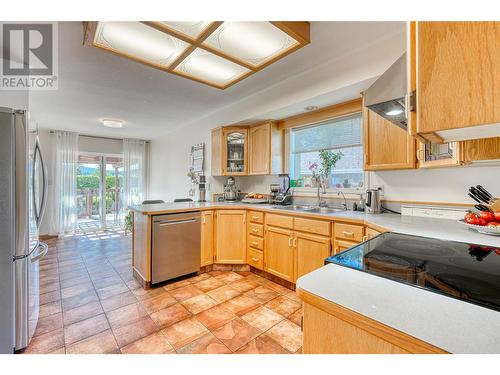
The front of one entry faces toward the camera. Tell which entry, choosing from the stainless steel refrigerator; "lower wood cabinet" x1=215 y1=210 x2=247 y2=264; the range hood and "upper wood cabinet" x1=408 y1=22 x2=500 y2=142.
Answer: the lower wood cabinet

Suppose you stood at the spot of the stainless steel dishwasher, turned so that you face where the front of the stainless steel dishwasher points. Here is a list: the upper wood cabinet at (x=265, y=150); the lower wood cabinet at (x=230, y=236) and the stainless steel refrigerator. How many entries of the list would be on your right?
1

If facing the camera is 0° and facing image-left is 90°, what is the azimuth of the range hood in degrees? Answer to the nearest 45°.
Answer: approximately 90°

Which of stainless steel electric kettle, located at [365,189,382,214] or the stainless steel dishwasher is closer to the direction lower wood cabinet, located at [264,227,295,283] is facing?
the stainless steel dishwasher

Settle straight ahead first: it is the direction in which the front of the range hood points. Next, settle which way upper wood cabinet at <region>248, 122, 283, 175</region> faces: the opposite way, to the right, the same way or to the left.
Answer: to the left

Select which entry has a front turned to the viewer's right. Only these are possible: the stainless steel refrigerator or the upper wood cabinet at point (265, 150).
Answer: the stainless steel refrigerator

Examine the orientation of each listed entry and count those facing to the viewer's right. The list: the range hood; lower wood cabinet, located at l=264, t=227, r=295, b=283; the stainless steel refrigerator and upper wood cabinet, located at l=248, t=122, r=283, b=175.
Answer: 1

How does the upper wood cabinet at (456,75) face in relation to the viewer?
to the viewer's left

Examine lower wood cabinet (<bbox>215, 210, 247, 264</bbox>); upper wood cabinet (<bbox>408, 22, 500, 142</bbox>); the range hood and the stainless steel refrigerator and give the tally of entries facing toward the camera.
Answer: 1

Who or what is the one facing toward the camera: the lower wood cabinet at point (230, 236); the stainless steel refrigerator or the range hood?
the lower wood cabinet

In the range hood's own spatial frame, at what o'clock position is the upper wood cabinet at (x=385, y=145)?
The upper wood cabinet is roughly at 3 o'clock from the range hood.
